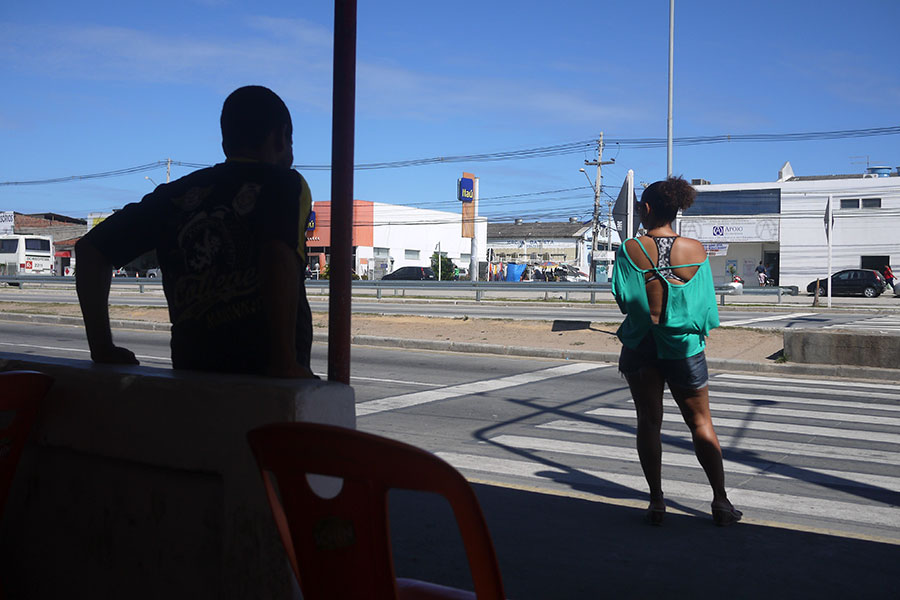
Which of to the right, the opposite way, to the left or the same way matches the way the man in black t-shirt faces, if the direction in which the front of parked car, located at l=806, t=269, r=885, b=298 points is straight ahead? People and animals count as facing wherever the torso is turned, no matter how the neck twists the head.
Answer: to the right

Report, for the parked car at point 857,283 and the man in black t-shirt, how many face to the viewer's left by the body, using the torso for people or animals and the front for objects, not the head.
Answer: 1

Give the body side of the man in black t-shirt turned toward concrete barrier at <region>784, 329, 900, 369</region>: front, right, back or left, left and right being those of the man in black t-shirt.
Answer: front

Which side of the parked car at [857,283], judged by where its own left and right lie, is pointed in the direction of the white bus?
front

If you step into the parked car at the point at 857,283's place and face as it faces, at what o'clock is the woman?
The woman is roughly at 9 o'clock from the parked car.

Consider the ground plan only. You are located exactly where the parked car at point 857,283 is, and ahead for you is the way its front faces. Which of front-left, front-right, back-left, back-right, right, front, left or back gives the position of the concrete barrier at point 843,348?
left

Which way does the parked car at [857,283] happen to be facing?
to the viewer's left

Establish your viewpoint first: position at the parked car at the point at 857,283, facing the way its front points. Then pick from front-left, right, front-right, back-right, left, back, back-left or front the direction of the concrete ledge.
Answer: left

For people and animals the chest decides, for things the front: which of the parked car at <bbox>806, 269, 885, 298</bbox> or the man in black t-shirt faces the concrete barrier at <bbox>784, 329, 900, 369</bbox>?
the man in black t-shirt

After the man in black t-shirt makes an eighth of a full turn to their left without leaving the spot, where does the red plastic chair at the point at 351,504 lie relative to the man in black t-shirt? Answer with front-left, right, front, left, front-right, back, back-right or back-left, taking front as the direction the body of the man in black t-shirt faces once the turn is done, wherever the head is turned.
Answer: back

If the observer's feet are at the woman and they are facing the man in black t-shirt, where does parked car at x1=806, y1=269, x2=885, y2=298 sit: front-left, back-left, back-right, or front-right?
back-right
